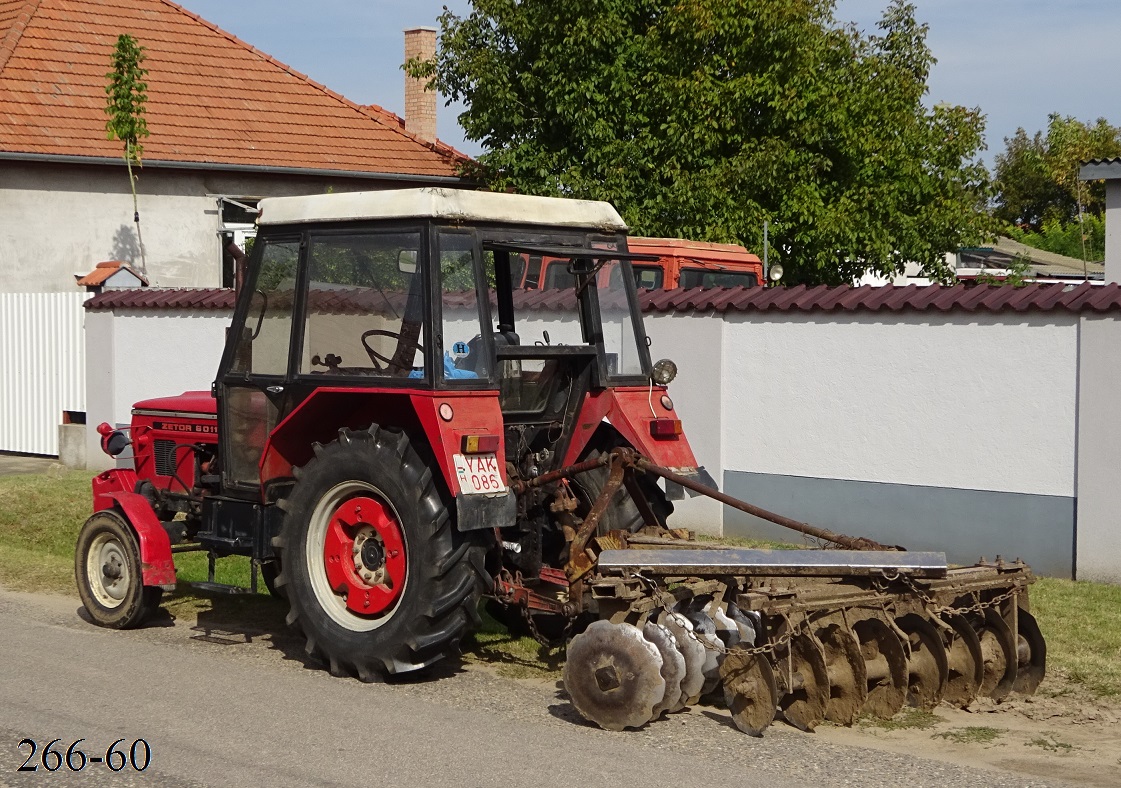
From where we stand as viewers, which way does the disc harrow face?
facing away from the viewer and to the left of the viewer

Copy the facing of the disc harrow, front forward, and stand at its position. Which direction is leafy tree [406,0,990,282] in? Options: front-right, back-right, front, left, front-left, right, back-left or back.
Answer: front-right

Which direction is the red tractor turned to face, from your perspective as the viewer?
facing away from the viewer and to the left of the viewer

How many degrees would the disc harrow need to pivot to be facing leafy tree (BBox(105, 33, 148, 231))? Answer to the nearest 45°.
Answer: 0° — it already faces it

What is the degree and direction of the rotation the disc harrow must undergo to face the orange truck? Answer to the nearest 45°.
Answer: approximately 45° to its right

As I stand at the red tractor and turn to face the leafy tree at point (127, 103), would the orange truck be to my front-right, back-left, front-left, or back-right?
front-right

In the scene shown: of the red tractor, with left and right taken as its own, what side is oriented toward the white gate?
front

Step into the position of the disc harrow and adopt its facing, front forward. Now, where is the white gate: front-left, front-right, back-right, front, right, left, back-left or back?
front

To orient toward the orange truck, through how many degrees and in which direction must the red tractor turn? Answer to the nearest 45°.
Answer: approximately 45° to its right
